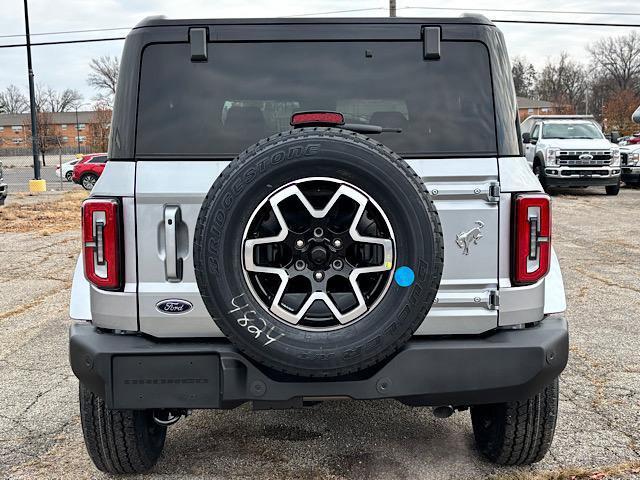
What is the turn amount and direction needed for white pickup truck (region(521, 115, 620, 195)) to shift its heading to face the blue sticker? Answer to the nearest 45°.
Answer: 0° — it already faces it

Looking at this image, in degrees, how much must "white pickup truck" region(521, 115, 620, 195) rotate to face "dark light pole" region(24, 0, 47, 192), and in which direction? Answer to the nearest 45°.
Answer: approximately 90° to its right

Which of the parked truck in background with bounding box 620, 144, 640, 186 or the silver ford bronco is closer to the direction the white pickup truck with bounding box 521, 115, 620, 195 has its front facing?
the silver ford bronco

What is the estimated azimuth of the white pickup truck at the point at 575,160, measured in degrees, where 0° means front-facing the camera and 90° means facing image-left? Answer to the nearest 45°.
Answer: approximately 0°

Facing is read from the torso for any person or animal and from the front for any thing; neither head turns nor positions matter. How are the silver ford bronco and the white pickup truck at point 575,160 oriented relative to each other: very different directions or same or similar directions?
very different directions

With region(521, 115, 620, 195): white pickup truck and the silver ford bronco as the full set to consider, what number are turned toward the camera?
1

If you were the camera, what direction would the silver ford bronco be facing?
facing away from the viewer

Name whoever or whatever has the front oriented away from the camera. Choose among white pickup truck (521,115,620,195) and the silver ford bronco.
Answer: the silver ford bronco

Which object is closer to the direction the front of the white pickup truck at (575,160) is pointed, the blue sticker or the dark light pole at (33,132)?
the blue sticker
